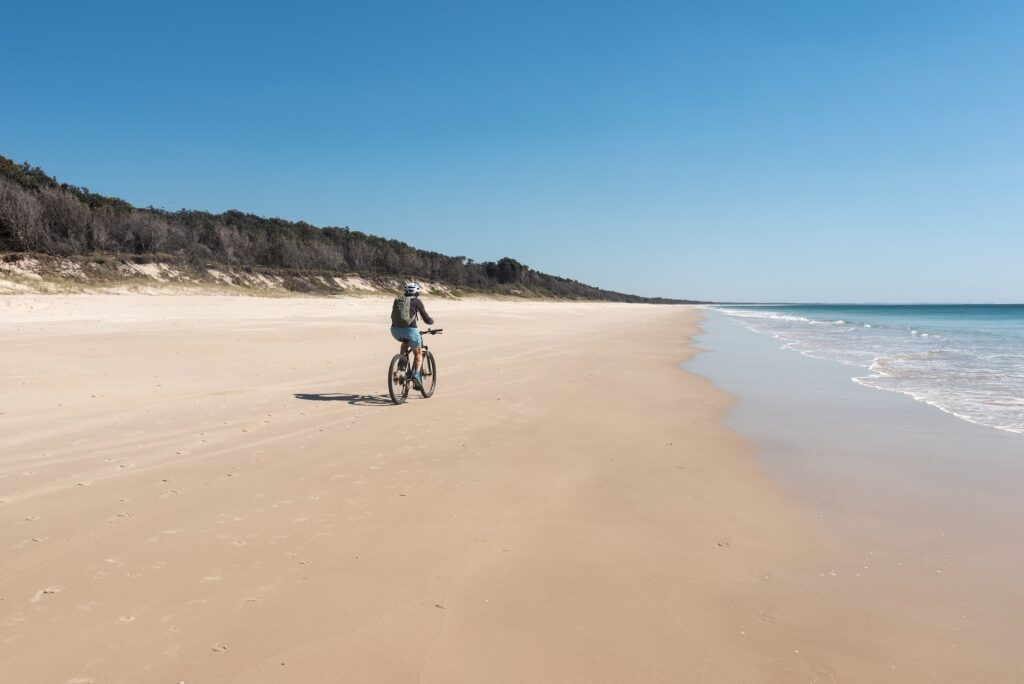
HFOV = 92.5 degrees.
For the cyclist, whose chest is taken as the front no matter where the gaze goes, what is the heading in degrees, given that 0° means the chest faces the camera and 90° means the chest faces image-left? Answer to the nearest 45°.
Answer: approximately 225°

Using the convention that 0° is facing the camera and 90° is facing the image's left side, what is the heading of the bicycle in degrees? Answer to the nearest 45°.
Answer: approximately 225°
